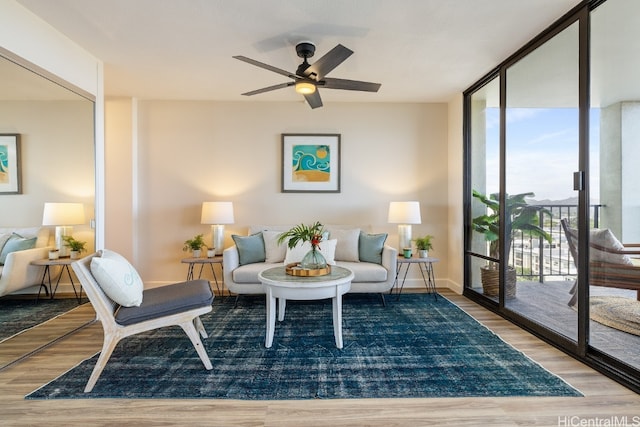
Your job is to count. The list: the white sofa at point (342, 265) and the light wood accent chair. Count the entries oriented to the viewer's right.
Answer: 1

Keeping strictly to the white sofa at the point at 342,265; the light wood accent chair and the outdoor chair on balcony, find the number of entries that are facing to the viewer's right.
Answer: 2

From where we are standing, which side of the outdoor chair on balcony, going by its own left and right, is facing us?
right

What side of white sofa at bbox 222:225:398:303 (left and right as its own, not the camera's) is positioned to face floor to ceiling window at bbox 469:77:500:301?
left

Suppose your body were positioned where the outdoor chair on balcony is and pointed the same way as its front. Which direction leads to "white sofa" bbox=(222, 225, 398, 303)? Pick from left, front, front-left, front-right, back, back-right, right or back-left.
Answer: back

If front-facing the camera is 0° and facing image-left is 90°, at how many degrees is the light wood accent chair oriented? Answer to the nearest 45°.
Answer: approximately 270°

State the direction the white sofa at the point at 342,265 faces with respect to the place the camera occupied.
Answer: facing the viewer

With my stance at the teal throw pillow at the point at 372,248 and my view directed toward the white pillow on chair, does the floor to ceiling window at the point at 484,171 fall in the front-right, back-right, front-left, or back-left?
back-left

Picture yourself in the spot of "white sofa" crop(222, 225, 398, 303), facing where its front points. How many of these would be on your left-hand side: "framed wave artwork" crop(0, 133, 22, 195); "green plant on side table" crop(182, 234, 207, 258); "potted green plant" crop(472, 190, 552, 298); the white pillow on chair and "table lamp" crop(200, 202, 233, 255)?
1

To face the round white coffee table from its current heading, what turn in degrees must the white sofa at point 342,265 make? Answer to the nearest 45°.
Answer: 0° — it already faces it

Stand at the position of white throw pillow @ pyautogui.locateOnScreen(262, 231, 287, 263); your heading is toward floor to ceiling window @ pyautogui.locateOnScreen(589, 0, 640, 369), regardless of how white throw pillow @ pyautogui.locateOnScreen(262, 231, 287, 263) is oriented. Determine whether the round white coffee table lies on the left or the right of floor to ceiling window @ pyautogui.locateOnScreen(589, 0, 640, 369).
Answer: right

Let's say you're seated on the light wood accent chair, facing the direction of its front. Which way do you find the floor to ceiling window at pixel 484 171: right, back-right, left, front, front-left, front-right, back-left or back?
front

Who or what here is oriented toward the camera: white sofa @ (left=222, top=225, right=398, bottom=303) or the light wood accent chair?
the white sofa

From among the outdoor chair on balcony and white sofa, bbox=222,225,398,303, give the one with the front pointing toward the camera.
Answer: the white sofa

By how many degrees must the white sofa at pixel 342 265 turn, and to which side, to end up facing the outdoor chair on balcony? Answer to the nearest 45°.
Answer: approximately 45° to its left

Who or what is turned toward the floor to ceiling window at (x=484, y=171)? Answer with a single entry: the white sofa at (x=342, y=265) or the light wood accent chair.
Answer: the light wood accent chair
